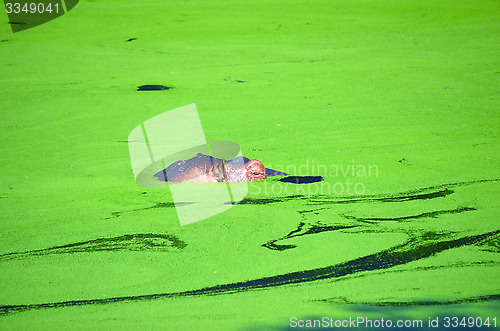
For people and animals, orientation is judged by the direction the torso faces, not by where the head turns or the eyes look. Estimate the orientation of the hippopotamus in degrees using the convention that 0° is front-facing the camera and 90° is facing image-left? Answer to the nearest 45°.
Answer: approximately 270°
